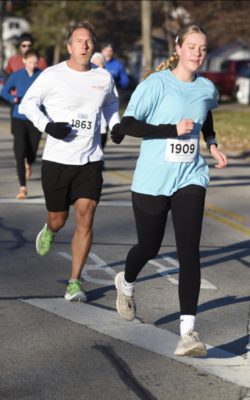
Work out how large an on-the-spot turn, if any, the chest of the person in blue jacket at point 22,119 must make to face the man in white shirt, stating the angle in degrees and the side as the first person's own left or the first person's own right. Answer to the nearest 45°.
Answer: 0° — they already face them

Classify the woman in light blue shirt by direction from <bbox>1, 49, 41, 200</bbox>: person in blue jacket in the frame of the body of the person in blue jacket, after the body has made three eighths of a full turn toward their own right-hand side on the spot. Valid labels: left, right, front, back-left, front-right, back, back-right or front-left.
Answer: back-left

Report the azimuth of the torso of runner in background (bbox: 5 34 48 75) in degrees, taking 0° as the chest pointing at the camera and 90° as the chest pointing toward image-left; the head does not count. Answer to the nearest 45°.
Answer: approximately 0°

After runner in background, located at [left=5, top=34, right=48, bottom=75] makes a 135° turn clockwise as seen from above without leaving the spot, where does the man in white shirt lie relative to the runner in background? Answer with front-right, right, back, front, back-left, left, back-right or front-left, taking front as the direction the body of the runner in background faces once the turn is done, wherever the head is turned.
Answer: back-left

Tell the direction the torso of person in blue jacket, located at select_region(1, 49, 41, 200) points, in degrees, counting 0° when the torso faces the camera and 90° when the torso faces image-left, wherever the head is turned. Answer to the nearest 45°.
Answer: approximately 0°

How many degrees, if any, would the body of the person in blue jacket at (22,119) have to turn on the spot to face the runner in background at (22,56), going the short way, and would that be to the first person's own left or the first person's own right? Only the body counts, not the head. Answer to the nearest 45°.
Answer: approximately 180°

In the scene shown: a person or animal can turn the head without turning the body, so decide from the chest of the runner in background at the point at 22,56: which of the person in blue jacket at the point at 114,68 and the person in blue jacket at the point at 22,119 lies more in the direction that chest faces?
the person in blue jacket at the point at 22,119

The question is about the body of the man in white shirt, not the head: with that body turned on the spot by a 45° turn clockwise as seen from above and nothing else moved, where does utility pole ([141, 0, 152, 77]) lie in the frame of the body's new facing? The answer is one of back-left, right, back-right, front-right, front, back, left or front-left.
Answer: back-right
